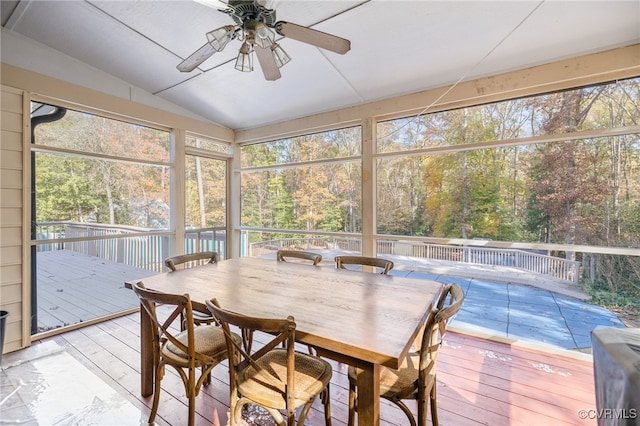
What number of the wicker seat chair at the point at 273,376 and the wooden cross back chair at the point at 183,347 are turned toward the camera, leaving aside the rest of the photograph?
0

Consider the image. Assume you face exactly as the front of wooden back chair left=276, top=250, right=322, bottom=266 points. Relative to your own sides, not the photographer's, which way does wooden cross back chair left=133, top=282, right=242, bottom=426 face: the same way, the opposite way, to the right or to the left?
the opposite way

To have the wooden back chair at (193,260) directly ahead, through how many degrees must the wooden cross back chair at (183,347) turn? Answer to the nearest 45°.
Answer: approximately 45° to its left

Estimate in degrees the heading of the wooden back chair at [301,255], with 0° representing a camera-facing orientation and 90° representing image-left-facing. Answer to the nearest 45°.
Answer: approximately 45°

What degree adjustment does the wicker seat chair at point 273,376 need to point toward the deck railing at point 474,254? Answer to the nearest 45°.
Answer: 0° — it already faces it

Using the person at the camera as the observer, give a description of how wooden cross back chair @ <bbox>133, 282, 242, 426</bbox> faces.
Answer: facing away from the viewer and to the right of the viewer

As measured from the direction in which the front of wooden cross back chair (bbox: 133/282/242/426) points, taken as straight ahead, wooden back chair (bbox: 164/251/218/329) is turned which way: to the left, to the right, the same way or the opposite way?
to the right

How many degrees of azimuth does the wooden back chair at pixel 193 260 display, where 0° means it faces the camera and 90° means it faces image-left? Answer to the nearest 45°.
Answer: approximately 315°

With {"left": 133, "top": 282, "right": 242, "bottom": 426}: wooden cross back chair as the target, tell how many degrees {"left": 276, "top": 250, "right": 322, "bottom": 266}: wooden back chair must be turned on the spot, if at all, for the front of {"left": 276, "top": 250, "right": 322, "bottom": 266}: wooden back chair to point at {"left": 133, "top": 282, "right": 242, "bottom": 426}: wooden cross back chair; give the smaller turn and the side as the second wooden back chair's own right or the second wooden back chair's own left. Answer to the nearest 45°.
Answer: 0° — it already faces it

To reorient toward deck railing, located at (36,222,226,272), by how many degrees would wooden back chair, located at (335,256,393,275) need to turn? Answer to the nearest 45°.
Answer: approximately 45° to its right

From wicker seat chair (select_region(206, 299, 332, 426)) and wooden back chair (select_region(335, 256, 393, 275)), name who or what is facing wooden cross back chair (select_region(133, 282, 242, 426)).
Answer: wooden back chair (select_region(335, 256, 393, 275))

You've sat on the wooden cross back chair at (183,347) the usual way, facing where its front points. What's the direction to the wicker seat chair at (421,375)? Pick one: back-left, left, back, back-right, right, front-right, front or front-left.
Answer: right

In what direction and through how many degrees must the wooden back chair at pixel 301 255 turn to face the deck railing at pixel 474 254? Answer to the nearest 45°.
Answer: approximately 135° to its left

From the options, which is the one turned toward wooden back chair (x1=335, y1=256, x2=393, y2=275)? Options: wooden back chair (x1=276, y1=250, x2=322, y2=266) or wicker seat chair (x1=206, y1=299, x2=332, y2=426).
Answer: wicker seat chair (x1=206, y1=299, x2=332, y2=426)
